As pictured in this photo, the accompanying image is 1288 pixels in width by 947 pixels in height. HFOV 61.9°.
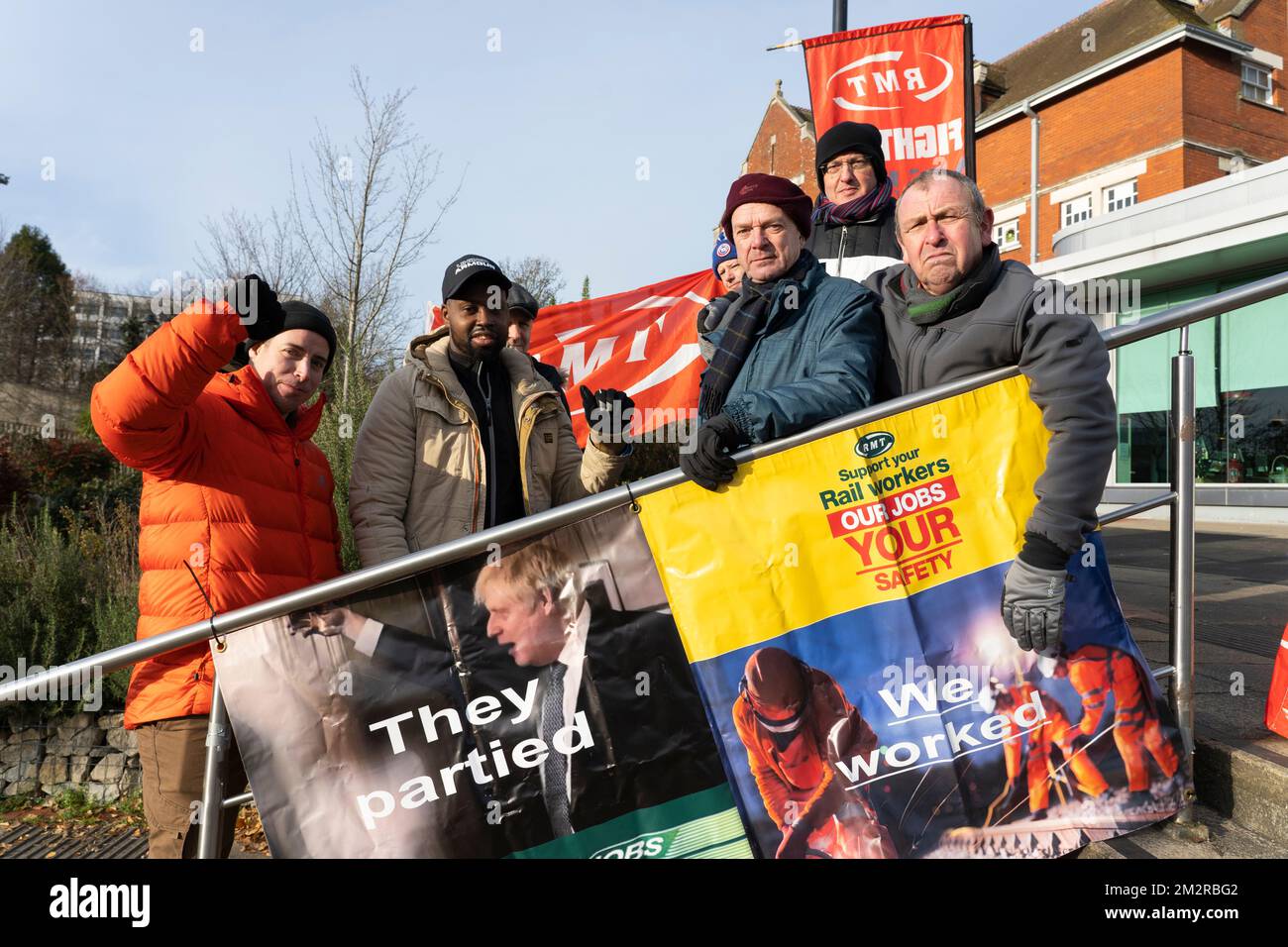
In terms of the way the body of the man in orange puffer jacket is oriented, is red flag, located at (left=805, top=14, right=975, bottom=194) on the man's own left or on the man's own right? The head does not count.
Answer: on the man's own left

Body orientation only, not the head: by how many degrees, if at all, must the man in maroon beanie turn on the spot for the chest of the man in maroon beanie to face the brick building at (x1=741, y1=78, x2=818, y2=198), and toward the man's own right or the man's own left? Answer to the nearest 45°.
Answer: approximately 135° to the man's own right

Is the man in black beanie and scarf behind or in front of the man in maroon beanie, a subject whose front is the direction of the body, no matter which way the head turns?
behind

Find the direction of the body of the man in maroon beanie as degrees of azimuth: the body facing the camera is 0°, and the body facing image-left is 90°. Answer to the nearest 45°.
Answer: approximately 45°

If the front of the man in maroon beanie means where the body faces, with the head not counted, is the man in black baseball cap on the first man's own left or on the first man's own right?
on the first man's own right

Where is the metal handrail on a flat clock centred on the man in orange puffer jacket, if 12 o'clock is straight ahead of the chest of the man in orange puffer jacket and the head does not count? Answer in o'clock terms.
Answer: The metal handrail is roughly at 12 o'clock from the man in orange puffer jacket.
